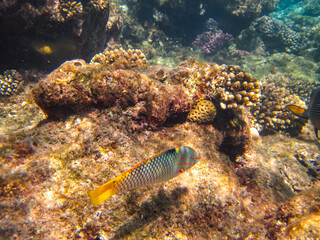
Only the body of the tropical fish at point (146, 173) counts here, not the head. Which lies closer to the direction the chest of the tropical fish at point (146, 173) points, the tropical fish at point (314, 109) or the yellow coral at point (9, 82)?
the tropical fish

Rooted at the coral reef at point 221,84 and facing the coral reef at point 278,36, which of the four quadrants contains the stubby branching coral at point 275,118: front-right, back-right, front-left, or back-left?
front-right

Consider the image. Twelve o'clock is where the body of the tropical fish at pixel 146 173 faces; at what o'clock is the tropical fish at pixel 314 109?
the tropical fish at pixel 314 109 is roughly at 11 o'clock from the tropical fish at pixel 146 173.

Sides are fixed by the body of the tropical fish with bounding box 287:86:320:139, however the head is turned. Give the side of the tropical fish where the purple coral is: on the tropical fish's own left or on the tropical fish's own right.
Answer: on the tropical fish's own left

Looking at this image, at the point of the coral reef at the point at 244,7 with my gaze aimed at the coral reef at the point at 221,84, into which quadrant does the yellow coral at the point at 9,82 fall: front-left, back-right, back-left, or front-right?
front-right

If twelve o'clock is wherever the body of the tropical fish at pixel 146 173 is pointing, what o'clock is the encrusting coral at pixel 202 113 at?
The encrusting coral is roughly at 10 o'clock from the tropical fish.

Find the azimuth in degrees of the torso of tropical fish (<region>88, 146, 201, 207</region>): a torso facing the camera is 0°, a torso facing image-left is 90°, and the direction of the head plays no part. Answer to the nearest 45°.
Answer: approximately 270°

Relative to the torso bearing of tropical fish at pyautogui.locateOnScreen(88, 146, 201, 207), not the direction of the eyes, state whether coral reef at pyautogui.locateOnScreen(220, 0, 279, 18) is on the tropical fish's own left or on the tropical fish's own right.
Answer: on the tropical fish's own left
